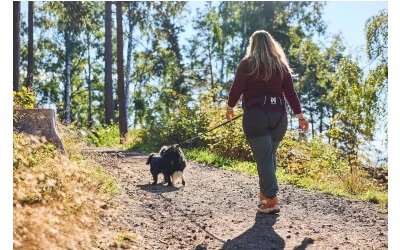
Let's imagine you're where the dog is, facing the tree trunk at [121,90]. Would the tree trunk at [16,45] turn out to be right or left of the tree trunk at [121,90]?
left

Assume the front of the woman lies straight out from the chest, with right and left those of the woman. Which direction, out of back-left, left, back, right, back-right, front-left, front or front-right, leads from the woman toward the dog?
front-left

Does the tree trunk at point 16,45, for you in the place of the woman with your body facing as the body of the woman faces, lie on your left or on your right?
on your left

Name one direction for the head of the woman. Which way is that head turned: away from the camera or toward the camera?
away from the camera

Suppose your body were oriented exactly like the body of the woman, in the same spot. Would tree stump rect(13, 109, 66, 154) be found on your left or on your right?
on your left

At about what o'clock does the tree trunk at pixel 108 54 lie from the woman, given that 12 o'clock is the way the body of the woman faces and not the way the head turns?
The tree trunk is roughly at 11 o'clock from the woman.

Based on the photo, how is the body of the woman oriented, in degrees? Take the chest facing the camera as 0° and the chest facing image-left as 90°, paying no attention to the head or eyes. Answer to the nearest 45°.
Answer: approximately 180°

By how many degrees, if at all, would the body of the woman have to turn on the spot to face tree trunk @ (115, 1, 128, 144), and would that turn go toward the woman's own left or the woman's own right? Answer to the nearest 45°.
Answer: approximately 45° to the woman's own left

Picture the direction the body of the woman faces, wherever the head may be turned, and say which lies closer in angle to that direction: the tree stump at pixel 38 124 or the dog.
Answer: the dog
